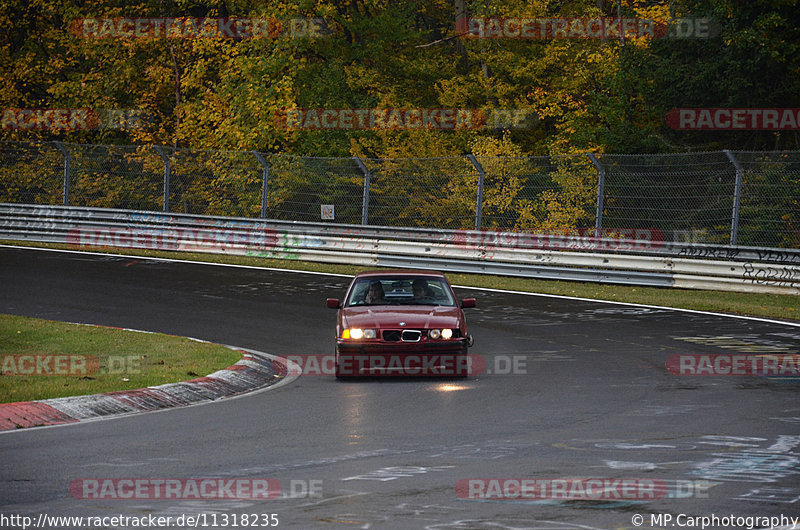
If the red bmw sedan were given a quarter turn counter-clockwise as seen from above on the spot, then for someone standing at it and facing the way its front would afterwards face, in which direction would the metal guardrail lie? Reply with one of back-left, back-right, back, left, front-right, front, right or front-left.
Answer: left

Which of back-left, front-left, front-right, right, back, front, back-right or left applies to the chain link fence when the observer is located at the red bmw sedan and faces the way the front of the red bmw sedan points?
back

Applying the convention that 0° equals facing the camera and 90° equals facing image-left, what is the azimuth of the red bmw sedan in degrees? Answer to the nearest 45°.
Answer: approximately 0°
